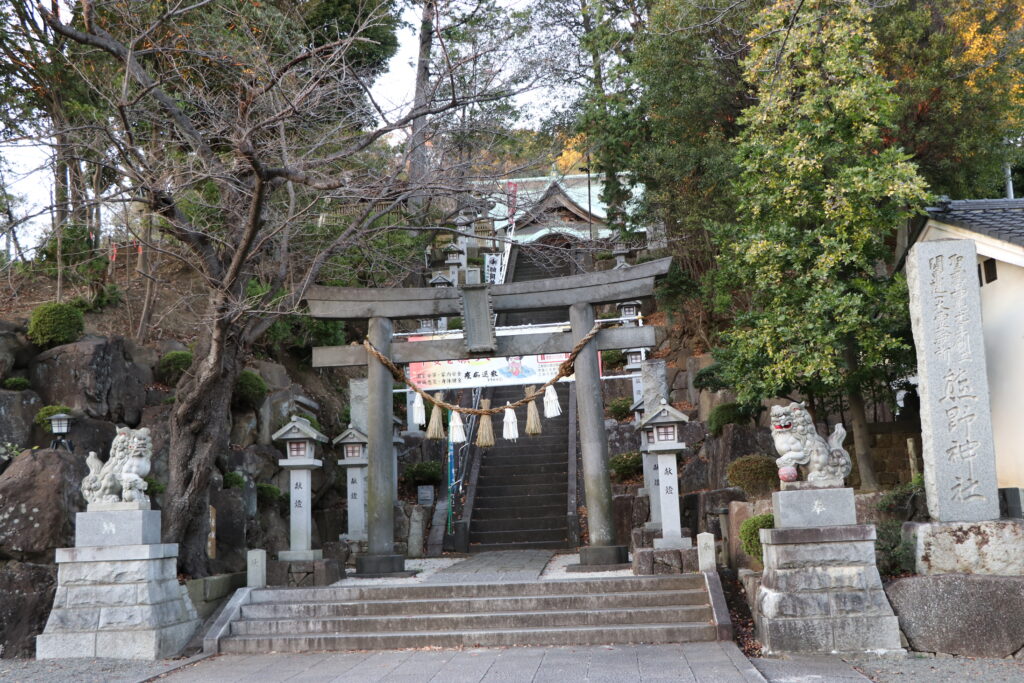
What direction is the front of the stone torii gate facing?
toward the camera

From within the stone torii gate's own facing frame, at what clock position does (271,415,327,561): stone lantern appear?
The stone lantern is roughly at 3 o'clock from the stone torii gate.

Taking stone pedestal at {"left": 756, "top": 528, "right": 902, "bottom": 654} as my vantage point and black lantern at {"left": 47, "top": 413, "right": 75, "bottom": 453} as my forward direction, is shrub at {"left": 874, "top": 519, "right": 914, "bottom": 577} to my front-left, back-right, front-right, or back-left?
back-right

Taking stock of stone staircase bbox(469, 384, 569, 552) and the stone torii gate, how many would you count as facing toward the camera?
2

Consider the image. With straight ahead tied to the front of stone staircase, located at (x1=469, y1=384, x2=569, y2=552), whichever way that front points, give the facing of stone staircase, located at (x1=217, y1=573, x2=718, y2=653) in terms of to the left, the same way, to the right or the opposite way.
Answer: the same way

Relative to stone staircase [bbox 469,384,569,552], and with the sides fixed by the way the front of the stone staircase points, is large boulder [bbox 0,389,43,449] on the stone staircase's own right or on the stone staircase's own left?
on the stone staircase's own right

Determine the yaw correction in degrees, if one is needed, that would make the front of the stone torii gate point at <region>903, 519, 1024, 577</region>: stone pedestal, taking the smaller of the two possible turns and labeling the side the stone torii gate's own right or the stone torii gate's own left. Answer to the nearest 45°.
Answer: approximately 45° to the stone torii gate's own left

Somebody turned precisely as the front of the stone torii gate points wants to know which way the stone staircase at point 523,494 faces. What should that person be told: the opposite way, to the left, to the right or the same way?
the same way

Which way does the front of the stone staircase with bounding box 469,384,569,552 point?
toward the camera

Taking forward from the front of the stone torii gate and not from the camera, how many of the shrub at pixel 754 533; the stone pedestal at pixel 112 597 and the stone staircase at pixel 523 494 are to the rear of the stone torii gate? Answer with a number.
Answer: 1

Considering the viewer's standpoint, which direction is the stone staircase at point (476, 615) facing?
facing the viewer

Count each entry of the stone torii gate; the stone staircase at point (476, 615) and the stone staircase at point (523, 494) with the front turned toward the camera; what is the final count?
3

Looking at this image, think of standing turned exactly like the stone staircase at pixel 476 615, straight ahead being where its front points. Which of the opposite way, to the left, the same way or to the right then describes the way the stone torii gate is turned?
the same way

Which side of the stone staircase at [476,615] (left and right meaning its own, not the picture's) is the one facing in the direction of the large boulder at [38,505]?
right

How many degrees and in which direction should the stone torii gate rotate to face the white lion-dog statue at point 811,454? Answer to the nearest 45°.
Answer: approximately 45° to its left

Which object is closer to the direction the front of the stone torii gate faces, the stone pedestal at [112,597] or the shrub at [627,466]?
the stone pedestal

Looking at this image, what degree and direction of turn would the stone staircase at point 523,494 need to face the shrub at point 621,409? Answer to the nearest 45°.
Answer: approximately 135° to its left
